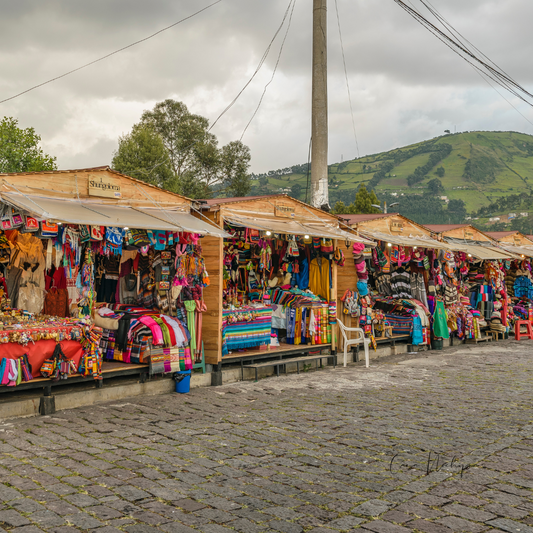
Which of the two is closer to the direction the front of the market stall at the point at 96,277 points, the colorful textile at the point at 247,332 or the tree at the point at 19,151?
the colorful textile

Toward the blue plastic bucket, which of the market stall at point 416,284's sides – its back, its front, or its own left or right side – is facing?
right

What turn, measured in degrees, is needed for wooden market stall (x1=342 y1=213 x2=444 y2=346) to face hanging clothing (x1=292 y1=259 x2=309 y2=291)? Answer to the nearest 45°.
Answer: approximately 90° to its right

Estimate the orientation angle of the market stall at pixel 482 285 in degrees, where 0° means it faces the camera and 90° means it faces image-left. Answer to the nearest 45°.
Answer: approximately 315°

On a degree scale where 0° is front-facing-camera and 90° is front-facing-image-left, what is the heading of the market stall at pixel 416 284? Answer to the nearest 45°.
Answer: approximately 315°

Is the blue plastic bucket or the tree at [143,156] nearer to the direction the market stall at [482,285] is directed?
the blue plastic bucket

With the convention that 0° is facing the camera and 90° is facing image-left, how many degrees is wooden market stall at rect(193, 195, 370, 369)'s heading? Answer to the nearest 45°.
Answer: approximately 315°
